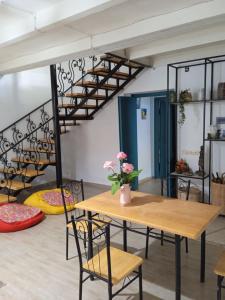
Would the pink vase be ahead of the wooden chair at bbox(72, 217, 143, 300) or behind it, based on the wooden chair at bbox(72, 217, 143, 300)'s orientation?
ahead

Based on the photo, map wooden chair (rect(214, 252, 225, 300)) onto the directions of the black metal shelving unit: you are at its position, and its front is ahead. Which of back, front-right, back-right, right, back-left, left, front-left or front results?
front-left

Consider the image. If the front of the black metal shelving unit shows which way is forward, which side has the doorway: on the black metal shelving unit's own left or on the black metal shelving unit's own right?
on the black metal shelving unit's own right

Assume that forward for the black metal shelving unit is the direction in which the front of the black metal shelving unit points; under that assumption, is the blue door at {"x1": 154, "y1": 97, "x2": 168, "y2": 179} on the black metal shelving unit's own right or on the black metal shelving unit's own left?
on the black metal shelving unit's own right

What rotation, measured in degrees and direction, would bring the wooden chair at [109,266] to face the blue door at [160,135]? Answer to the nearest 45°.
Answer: approximately 45° to its left

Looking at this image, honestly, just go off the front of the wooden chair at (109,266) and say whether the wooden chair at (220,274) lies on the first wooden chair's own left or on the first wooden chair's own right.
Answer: on the first wooden chair's own right

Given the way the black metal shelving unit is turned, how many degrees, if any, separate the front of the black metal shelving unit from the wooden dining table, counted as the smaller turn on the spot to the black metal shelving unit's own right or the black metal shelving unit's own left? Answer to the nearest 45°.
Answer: approximately 45° to the black metal shelving unit's own left

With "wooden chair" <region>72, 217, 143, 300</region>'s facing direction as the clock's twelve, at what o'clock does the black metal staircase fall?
The black metal staircase is roughly at 10 o'clock from the wooden chair.

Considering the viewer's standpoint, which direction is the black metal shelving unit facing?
facing the viewer and to the left of the viewer

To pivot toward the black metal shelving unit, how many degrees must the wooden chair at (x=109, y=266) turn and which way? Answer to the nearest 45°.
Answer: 0° — it already faces it

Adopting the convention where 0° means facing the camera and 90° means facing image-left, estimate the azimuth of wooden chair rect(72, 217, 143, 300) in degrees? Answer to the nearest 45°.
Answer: approximately 225°

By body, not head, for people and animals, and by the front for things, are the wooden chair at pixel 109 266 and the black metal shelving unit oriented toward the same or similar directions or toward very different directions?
very different directions

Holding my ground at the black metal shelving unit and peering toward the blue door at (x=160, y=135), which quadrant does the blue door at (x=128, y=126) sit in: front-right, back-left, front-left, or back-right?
front-left
